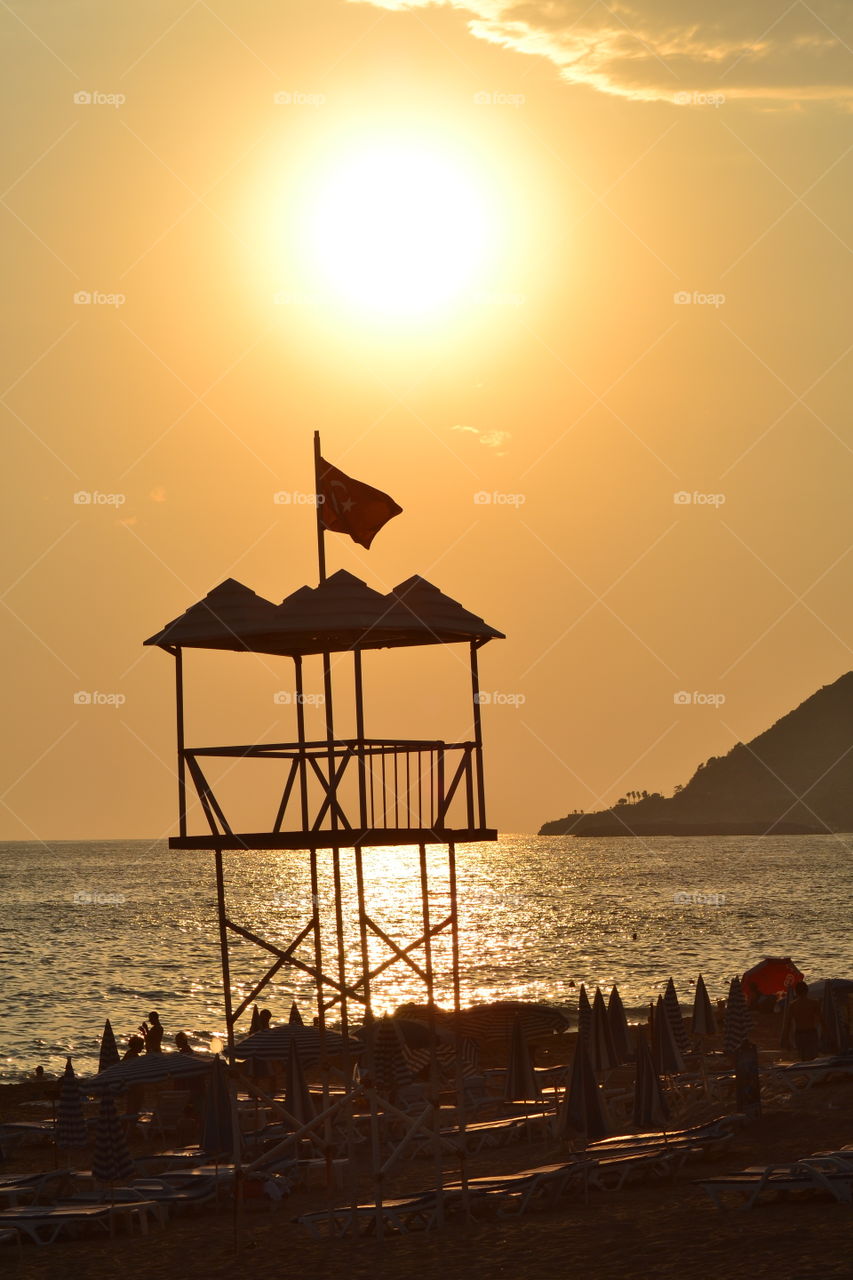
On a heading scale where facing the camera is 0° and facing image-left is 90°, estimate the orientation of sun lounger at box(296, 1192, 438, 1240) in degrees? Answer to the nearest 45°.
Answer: approximately 90°

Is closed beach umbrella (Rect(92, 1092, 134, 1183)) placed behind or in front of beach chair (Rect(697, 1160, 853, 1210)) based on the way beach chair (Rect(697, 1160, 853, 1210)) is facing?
in front

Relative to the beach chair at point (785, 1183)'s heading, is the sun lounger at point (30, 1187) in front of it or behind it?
in front

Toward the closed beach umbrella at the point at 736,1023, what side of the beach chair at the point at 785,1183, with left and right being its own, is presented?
right

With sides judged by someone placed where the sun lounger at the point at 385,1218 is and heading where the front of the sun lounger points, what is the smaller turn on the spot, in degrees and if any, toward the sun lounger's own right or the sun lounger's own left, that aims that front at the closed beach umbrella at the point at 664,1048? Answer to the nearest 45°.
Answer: approximately 135° to the sun lounger's own right

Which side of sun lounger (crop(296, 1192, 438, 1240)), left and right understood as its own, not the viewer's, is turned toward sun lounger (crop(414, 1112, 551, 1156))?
right

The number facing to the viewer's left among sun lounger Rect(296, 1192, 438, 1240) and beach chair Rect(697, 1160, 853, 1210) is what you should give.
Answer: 2

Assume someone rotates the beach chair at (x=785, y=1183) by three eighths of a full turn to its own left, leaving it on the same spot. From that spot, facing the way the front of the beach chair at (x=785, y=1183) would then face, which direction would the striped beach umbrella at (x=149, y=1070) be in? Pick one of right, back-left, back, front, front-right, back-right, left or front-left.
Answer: back

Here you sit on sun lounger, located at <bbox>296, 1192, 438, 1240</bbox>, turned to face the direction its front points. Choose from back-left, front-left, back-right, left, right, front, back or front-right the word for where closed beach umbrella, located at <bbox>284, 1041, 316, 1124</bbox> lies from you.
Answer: right

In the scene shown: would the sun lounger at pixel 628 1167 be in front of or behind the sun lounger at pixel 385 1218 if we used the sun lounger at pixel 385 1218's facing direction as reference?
behind

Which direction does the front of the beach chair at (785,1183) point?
to the viewer's left
